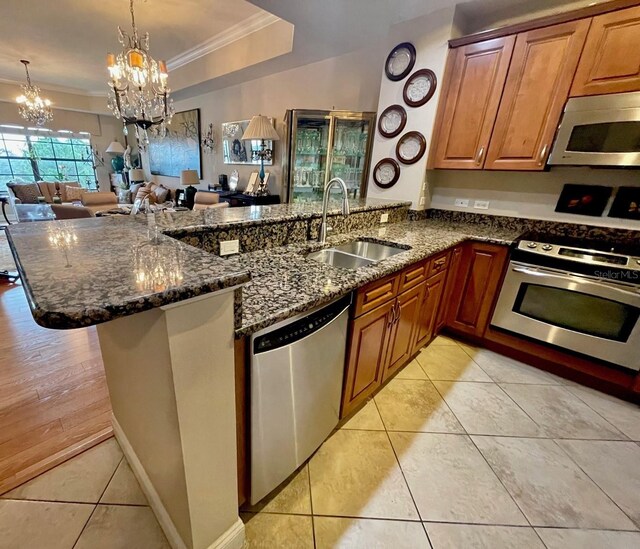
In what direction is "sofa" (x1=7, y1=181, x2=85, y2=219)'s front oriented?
toward the camera

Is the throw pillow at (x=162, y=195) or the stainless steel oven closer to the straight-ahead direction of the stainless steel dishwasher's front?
the stainless steel oven

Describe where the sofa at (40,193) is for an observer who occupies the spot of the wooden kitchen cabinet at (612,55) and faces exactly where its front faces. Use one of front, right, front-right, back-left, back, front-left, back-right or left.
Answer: front-right

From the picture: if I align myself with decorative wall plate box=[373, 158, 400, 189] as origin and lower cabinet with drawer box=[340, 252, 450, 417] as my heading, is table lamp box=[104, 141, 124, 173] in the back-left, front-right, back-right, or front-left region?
back-right

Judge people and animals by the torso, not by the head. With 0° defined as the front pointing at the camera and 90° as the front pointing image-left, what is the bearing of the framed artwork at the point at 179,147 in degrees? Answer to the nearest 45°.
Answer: approximately 45°

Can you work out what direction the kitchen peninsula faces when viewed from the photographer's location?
facing the viewer and to the right of the viewer

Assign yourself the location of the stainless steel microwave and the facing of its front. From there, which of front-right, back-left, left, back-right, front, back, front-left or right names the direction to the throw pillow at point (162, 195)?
right

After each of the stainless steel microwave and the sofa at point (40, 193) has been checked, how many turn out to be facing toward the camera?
2

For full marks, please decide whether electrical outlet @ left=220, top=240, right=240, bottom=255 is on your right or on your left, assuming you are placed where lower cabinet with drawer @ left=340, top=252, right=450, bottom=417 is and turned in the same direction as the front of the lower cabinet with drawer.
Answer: on your right

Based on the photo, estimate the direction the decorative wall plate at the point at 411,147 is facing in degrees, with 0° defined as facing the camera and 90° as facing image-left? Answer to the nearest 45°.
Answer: approximately 45°

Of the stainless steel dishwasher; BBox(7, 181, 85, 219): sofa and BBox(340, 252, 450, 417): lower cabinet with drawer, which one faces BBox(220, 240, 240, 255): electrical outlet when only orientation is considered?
the sofa

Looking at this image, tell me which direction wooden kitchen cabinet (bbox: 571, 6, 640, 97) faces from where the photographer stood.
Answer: facing the viewer and to the left of the viewer
